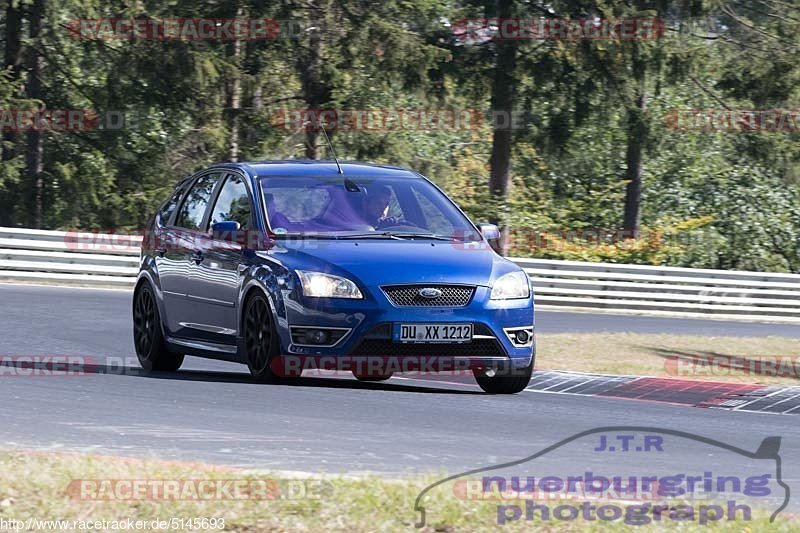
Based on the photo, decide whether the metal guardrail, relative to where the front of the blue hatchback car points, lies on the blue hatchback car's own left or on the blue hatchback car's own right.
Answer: on the blue hatchback car's own left

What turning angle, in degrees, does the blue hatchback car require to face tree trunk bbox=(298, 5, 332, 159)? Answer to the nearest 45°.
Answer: approximately 135° to its left

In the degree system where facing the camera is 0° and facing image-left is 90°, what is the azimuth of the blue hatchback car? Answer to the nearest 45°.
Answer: approximately 315°
